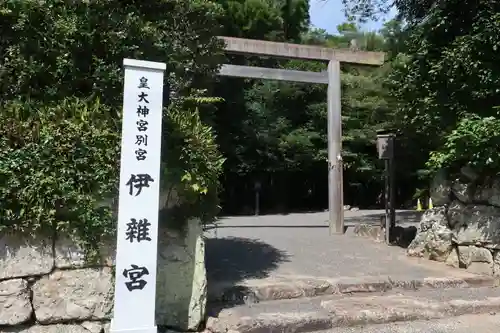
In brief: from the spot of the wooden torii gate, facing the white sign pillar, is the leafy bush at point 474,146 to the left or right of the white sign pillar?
left

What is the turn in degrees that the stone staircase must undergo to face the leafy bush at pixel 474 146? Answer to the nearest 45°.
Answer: approximately 135° to its left

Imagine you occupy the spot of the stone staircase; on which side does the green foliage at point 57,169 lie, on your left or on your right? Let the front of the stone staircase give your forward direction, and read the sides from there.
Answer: on your right

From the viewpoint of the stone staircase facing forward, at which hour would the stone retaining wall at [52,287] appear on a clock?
The stone retaining wall is roughly at 2 o'clock from the stone staircase.

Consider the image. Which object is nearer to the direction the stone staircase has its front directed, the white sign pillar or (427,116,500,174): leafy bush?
the white sign pillar

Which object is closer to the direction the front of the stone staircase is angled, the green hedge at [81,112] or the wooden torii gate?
the green hedge

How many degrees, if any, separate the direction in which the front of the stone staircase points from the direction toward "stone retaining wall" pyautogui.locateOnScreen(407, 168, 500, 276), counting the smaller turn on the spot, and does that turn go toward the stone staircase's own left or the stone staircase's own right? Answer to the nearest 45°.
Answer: approximately 135° to the stone staircase's own left

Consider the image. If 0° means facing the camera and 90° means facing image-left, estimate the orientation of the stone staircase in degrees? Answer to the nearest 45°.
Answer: approximately 0°

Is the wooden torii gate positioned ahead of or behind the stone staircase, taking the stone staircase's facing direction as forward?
behind
